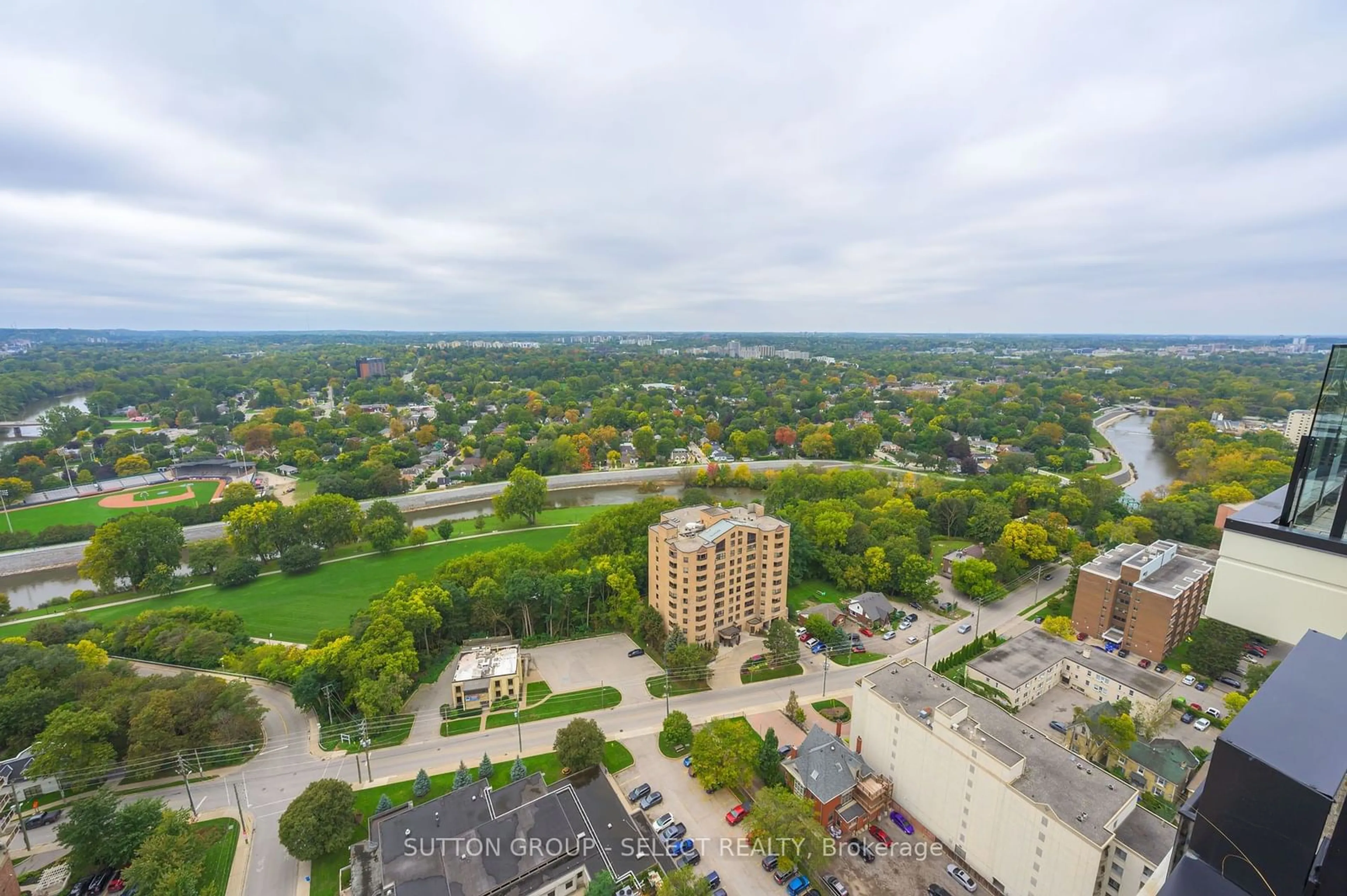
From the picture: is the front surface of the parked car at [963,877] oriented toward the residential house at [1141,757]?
no

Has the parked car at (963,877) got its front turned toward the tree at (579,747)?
no

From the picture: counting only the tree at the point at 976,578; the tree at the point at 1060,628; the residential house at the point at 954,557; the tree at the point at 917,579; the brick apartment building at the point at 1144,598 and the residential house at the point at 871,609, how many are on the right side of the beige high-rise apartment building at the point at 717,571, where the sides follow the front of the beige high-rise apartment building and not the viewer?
0

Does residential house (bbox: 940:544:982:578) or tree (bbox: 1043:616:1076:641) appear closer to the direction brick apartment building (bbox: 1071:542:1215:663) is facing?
the tree

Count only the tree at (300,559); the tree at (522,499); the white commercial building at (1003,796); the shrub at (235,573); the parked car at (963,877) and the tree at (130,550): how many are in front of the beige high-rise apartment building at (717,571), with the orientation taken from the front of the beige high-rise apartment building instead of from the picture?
2

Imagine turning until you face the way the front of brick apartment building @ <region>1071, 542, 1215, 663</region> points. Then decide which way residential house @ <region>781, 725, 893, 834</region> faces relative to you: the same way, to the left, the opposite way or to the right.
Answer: to the right

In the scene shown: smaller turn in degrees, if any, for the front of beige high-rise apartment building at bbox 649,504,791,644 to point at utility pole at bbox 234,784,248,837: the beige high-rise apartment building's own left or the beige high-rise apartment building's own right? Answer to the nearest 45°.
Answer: approximately 90° to the beige high-rise apartment building's own right

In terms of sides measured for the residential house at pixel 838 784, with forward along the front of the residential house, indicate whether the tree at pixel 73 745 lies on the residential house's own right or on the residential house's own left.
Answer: on the residential house's own left

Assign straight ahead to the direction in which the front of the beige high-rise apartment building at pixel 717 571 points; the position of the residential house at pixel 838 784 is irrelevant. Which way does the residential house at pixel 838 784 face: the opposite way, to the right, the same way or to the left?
the opposite way

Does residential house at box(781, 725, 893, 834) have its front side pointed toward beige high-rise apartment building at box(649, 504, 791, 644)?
yes

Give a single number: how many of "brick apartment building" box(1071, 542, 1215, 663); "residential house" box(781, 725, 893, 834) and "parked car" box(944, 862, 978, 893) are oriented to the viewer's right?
0

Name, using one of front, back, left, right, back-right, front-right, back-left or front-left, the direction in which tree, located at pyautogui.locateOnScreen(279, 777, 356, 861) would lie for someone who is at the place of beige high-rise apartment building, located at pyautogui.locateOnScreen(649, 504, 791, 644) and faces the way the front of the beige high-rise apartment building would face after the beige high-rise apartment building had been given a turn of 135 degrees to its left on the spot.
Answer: back-left

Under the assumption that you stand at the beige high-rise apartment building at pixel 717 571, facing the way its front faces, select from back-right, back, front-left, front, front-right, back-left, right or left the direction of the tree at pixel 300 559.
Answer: back-right

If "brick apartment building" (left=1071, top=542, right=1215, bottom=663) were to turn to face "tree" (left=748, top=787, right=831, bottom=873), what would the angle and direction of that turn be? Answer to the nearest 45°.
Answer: approximately 45° to its left

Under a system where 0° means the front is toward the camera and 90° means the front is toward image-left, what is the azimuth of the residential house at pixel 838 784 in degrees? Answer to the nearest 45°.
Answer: approximately 135°

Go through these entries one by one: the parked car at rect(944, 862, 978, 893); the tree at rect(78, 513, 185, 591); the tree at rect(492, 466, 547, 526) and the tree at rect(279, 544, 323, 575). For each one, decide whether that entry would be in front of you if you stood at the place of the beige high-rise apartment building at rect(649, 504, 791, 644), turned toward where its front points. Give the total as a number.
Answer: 1

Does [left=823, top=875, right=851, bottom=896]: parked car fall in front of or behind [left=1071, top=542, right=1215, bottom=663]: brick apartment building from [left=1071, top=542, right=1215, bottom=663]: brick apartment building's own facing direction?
in front

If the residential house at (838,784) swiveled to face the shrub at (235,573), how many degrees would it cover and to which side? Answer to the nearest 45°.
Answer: approximately 45° to its left
